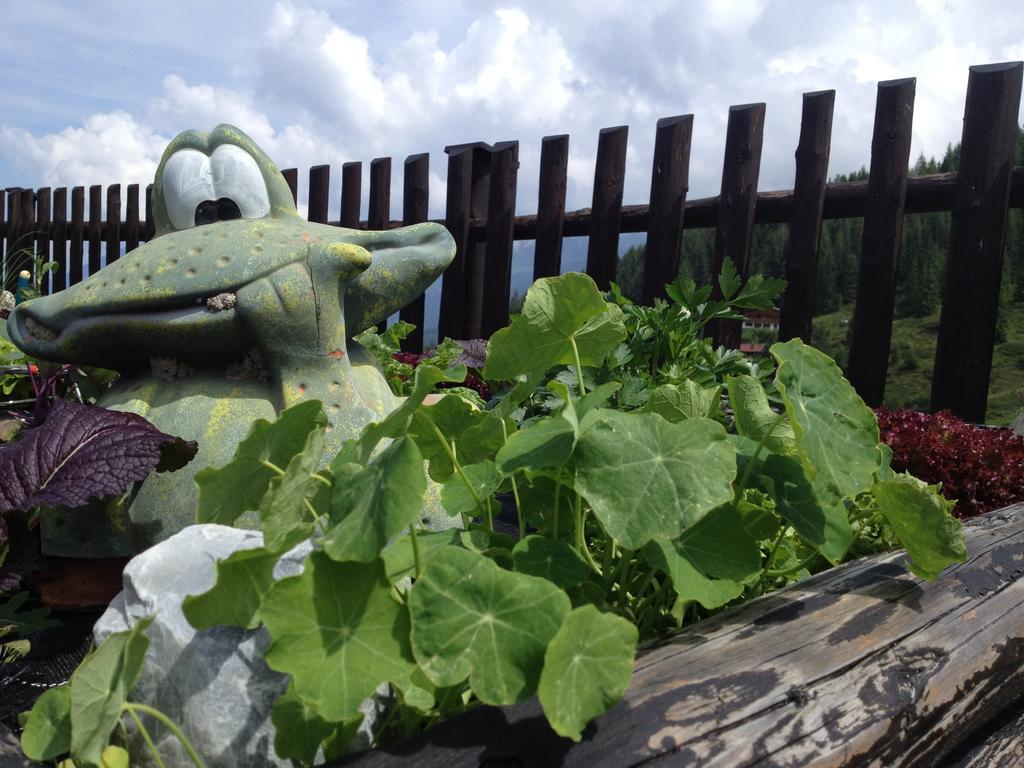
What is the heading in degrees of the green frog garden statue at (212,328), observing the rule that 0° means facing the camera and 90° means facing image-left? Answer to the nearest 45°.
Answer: approximately 45°

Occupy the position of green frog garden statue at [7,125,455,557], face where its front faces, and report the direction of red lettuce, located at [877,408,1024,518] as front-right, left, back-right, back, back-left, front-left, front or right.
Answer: back-left

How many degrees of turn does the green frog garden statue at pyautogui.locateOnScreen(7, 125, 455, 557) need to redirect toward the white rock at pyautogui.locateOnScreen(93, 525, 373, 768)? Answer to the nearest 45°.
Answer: approximately 45° to its left
